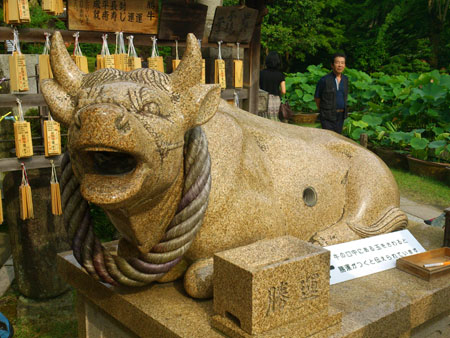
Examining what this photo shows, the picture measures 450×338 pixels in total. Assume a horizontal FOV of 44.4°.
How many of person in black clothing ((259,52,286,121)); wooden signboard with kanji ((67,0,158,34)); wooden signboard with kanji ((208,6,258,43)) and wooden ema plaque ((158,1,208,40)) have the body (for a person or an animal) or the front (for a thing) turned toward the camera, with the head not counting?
3

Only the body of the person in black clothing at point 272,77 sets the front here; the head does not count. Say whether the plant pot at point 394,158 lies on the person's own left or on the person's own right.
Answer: on the person's own right

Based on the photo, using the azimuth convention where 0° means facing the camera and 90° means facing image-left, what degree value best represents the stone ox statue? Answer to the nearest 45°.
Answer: approximately 45°

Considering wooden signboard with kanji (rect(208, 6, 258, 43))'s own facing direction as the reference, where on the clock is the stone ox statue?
The stone ox statue is roughly at 12 o'clock from the wooden signboard with kanji.

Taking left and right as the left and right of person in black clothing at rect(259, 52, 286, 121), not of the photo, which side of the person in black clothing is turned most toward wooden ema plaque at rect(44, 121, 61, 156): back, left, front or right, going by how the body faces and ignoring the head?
back

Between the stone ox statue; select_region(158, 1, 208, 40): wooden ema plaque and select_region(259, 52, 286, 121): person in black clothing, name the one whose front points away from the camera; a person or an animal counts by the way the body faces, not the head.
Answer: the person in black clothing

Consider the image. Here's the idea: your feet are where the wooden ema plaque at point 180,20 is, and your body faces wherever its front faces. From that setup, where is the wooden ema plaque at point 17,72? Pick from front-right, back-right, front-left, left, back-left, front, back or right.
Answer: front-right

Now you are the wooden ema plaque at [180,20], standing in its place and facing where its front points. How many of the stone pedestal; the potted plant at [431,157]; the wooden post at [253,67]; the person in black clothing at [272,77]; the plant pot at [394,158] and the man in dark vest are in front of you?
1

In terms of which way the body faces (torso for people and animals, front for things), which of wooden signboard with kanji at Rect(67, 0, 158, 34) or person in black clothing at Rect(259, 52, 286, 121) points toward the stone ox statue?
the wooden signboard with kanji

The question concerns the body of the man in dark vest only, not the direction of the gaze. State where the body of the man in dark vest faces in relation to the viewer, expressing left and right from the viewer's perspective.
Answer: facing the viewer and to the right of the viewer

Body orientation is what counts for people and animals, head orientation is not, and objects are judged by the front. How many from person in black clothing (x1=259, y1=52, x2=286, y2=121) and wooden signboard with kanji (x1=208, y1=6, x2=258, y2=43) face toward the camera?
1

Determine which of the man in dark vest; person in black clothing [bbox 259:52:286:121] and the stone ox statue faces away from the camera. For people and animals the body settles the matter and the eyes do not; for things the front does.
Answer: the person in black clothing

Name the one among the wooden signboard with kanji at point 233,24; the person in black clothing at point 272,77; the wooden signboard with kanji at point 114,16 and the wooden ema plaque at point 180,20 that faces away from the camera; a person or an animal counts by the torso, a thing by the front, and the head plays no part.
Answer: the person in black clothing

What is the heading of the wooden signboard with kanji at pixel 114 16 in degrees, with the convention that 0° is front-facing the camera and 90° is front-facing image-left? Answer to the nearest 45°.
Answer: approximately 0°

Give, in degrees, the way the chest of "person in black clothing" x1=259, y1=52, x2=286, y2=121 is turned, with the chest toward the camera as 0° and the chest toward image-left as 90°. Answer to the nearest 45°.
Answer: approximately 180°

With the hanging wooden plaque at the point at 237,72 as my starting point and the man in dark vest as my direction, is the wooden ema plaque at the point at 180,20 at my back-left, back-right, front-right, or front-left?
back-left

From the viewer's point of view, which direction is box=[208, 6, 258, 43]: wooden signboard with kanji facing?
toward the camera
